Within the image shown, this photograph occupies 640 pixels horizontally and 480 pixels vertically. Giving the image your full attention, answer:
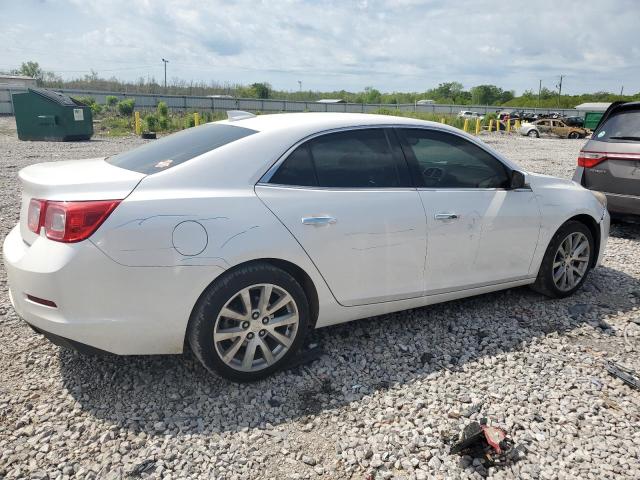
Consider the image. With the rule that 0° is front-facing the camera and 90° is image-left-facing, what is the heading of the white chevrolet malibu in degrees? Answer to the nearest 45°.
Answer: approximately 225°

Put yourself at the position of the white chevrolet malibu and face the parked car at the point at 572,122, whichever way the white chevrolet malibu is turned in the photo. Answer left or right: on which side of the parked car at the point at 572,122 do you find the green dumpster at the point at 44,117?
left

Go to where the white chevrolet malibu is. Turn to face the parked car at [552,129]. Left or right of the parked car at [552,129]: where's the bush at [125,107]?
left

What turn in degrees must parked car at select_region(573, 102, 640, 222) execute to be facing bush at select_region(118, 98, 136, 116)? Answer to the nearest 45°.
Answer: approximately 45° to its left

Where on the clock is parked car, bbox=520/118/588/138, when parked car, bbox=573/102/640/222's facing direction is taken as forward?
parked car, bbox=520/118/588/138 is roughly at 12 o'clock from parked car, bbox=573/102/640/222.

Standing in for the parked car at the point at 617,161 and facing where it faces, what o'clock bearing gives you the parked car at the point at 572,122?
the parked car at the point at 572,122 is roughly at 12 o'clock from the parked car at the point at 617,161.

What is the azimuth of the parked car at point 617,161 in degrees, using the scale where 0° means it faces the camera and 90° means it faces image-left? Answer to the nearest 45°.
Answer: approximately 180°
